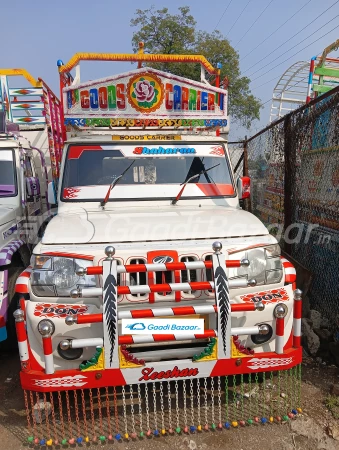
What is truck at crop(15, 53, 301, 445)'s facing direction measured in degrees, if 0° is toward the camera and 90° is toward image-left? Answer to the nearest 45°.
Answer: approximately 0°

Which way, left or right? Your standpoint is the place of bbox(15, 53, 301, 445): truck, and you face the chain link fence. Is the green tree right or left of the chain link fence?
left

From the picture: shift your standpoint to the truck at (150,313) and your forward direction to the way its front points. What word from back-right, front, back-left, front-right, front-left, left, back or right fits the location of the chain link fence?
back-left

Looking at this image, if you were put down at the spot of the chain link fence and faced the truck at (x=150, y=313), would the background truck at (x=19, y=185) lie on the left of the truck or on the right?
right

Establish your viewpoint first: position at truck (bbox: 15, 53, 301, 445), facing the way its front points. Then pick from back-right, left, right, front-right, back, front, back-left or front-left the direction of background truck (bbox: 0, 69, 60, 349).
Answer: back-right

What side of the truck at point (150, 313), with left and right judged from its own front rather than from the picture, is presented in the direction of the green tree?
back
